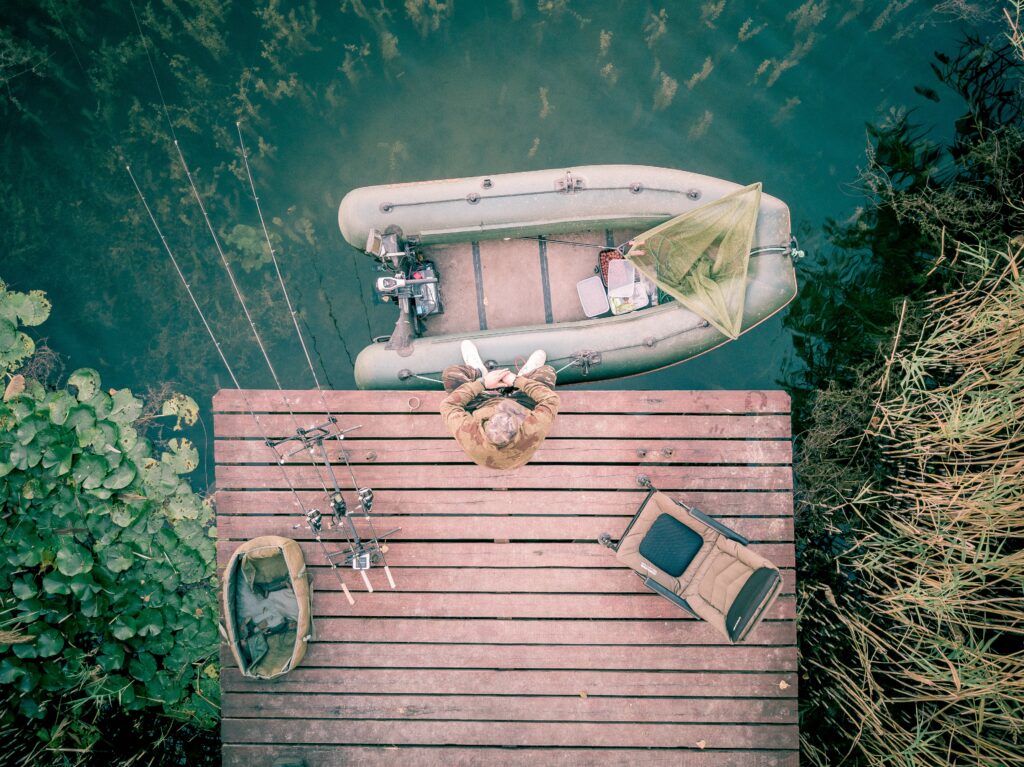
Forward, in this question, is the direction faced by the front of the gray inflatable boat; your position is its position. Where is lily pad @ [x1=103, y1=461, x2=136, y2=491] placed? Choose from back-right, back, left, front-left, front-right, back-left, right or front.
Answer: back

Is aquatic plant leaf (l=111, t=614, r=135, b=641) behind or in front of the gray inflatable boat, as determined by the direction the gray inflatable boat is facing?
behind

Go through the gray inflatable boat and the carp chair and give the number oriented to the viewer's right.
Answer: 1

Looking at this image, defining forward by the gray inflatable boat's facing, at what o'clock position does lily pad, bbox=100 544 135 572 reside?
The lily pad is roughly at 6 o'clock from the gray inflatable boat.

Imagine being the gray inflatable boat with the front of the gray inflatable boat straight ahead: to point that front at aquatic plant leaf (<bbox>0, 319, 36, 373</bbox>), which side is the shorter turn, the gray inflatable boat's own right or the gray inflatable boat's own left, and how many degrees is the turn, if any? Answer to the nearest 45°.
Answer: approximately 180°

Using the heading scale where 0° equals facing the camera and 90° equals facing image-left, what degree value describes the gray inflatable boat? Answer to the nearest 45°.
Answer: approximately 270°

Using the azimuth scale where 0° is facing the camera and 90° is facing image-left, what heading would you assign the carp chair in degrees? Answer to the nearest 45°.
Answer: approximately 135°

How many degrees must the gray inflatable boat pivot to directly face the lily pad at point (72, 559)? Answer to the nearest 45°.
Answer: approximately 180°
